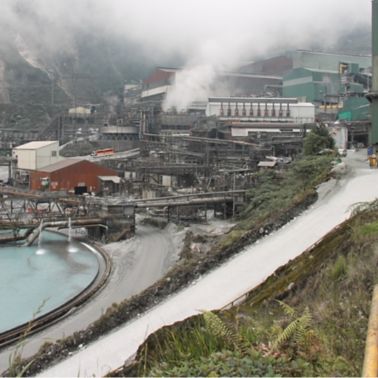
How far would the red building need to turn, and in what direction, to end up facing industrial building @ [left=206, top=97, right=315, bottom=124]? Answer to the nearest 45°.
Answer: approximately 135° to its left

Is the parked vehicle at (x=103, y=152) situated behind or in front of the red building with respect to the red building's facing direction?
behind

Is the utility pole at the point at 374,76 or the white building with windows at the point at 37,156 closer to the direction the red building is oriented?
the utility pole

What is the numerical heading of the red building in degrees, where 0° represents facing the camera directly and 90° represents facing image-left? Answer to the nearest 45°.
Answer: approximately 0°

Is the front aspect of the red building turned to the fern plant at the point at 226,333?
yes

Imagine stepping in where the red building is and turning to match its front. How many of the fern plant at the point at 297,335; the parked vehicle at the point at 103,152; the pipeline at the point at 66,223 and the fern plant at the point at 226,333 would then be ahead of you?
3

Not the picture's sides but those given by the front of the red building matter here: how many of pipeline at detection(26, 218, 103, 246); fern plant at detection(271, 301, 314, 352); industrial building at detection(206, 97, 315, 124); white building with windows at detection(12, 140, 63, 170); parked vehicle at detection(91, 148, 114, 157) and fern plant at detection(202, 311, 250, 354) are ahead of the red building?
3

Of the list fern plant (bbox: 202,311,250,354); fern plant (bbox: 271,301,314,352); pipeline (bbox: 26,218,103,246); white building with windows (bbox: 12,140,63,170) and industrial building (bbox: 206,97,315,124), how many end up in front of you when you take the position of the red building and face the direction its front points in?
3

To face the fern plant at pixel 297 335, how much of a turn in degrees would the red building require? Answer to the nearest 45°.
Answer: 0° — it already faces it

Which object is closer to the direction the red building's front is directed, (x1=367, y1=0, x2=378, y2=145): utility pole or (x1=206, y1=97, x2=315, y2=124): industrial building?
the utility pole

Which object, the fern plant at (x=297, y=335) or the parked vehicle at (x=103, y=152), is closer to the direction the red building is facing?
the fern plant
